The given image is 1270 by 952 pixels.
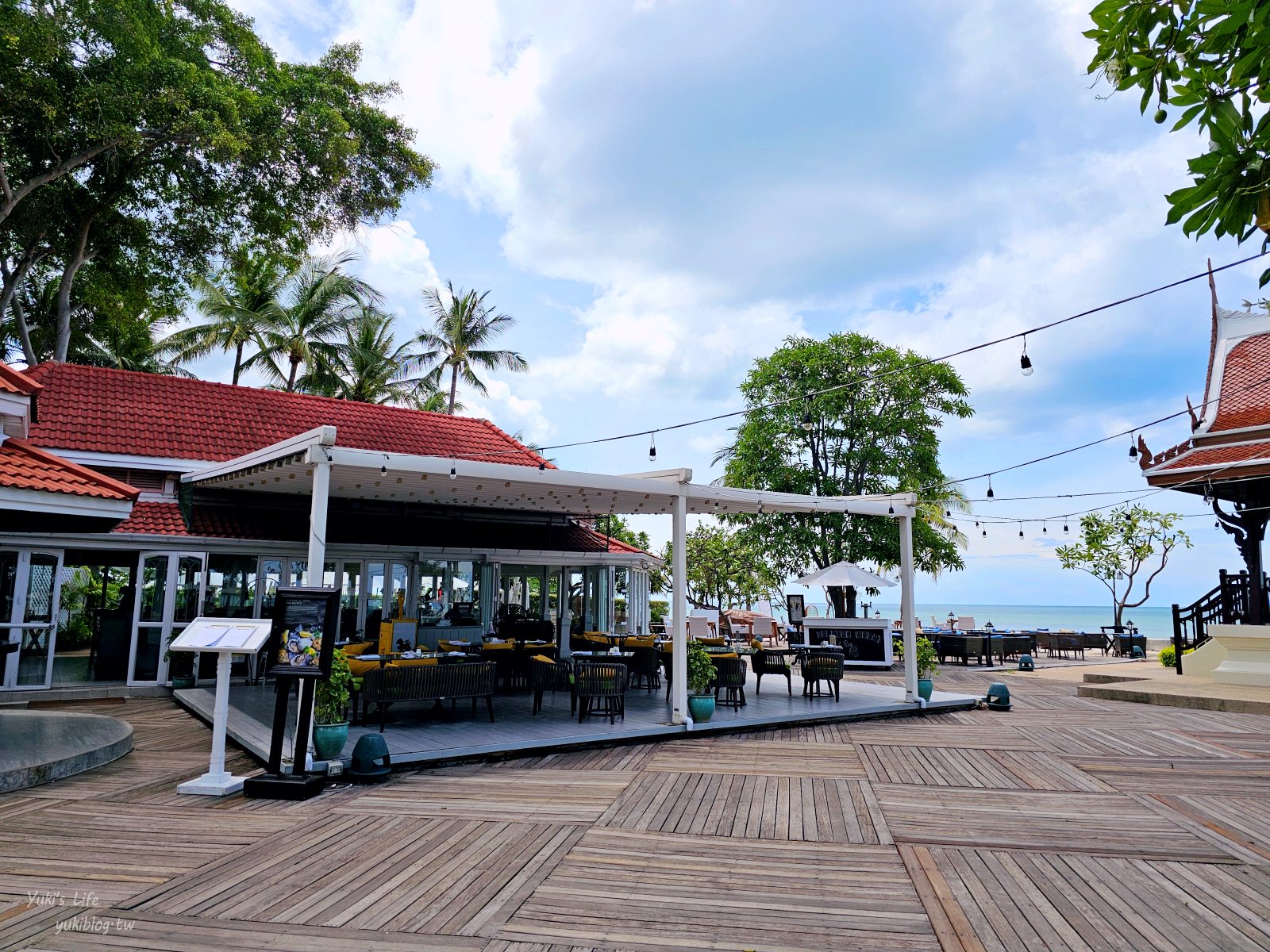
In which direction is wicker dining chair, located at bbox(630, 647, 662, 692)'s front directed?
away from the camera

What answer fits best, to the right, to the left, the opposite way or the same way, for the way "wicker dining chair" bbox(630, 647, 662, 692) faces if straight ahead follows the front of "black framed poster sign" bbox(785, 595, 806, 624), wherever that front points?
the opposite way

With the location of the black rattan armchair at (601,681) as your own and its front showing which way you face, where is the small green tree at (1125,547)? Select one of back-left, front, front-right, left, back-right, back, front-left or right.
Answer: front-right

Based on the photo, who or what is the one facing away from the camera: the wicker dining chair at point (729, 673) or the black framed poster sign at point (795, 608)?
the wicker dining chair

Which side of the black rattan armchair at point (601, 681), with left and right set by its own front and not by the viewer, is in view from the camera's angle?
back

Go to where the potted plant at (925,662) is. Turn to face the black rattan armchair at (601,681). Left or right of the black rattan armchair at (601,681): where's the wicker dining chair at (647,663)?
right

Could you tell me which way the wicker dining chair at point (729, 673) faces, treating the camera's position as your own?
facing away from the viewer

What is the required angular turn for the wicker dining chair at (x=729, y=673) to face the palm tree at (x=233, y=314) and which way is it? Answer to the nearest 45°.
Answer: approximately 45° to its left

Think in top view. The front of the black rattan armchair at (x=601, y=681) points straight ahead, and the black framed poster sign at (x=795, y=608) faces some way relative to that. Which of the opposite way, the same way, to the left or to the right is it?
the opposite way

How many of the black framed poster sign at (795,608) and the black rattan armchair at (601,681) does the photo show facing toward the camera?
1

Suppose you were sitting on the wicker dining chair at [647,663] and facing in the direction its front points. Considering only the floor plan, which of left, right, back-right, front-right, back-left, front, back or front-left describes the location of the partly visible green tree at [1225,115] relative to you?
back

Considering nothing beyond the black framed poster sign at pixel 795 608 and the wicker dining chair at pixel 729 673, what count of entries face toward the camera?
1

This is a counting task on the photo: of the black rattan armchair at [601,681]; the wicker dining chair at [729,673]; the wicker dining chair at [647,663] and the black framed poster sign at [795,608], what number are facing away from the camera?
3
